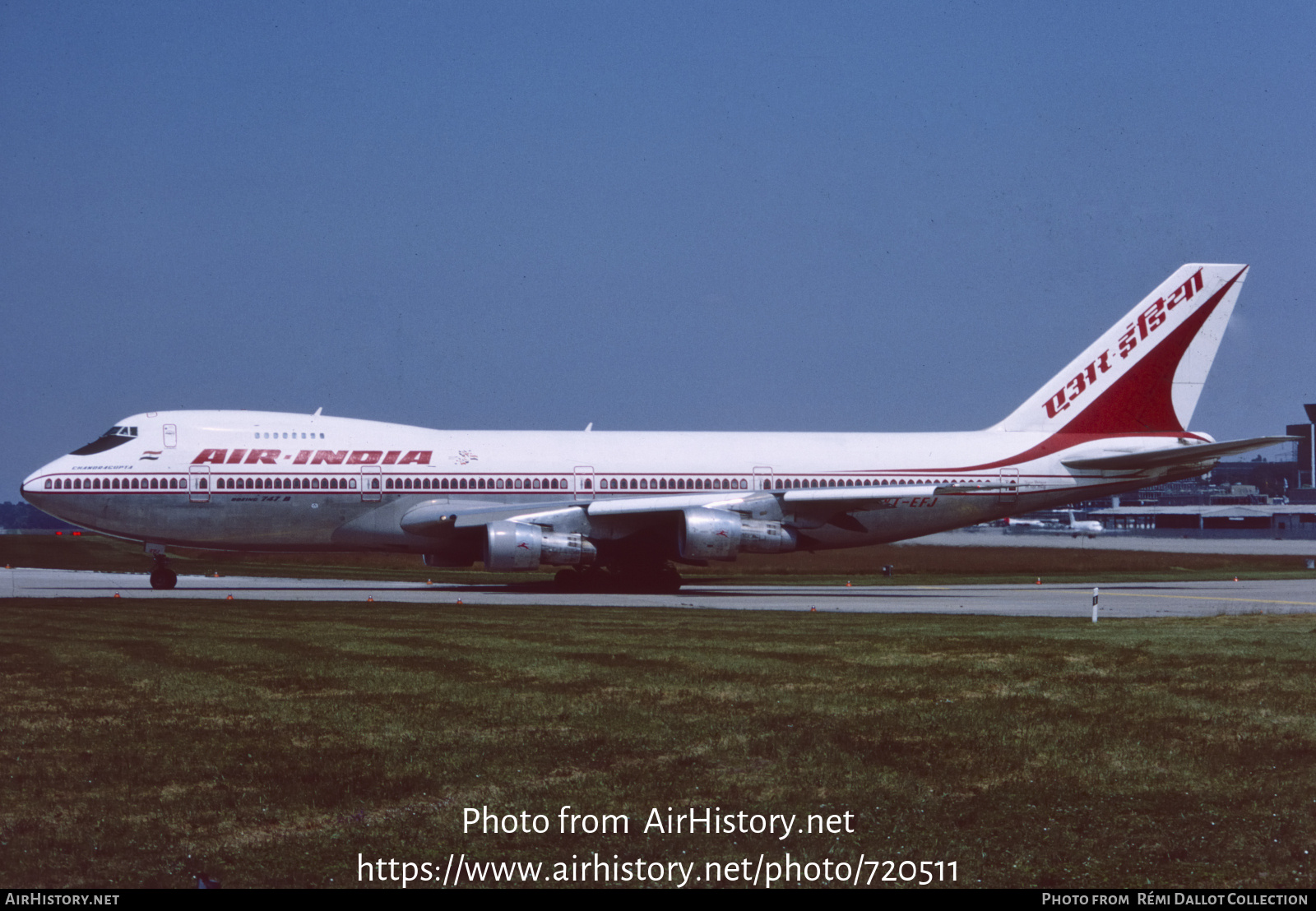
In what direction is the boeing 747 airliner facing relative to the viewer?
to the viewer's left
